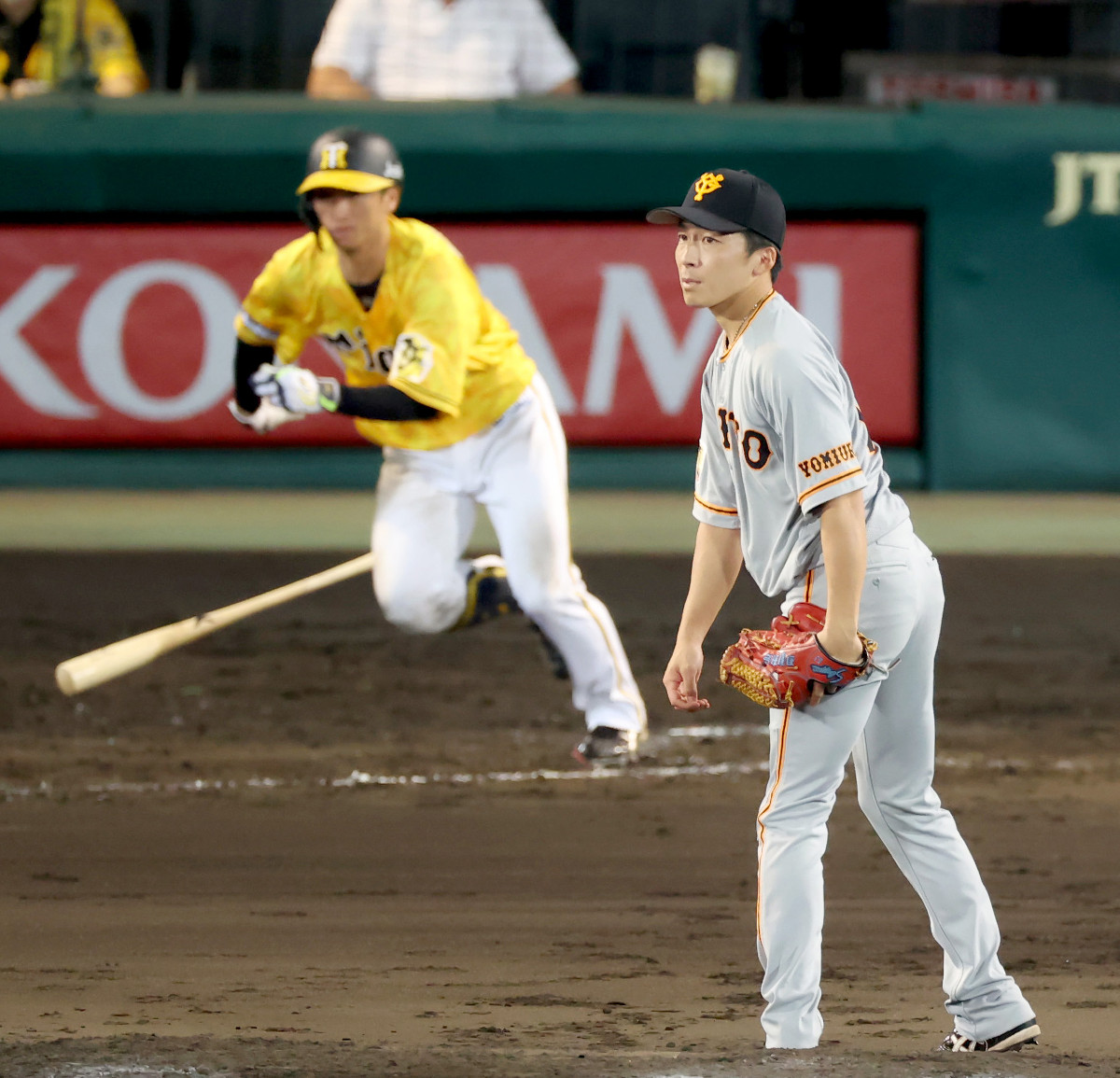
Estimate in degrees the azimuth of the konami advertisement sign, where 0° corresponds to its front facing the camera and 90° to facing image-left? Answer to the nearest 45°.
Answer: approximately 0°

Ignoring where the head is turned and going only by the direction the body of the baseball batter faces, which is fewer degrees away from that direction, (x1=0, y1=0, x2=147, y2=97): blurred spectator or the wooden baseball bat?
the wooden baseball bat

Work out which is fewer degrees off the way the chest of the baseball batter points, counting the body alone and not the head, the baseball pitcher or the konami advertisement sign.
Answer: the baseball pitcher

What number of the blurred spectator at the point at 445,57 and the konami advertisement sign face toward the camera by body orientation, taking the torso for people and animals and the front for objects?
2

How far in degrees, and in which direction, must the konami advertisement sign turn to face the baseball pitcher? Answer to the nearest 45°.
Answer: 0° — it already faces them

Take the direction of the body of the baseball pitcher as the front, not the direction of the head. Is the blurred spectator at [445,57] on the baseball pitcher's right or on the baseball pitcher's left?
on the baseball pitcher's right

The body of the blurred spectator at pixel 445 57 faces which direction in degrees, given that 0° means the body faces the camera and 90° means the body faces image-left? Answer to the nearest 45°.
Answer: approximately 0°
